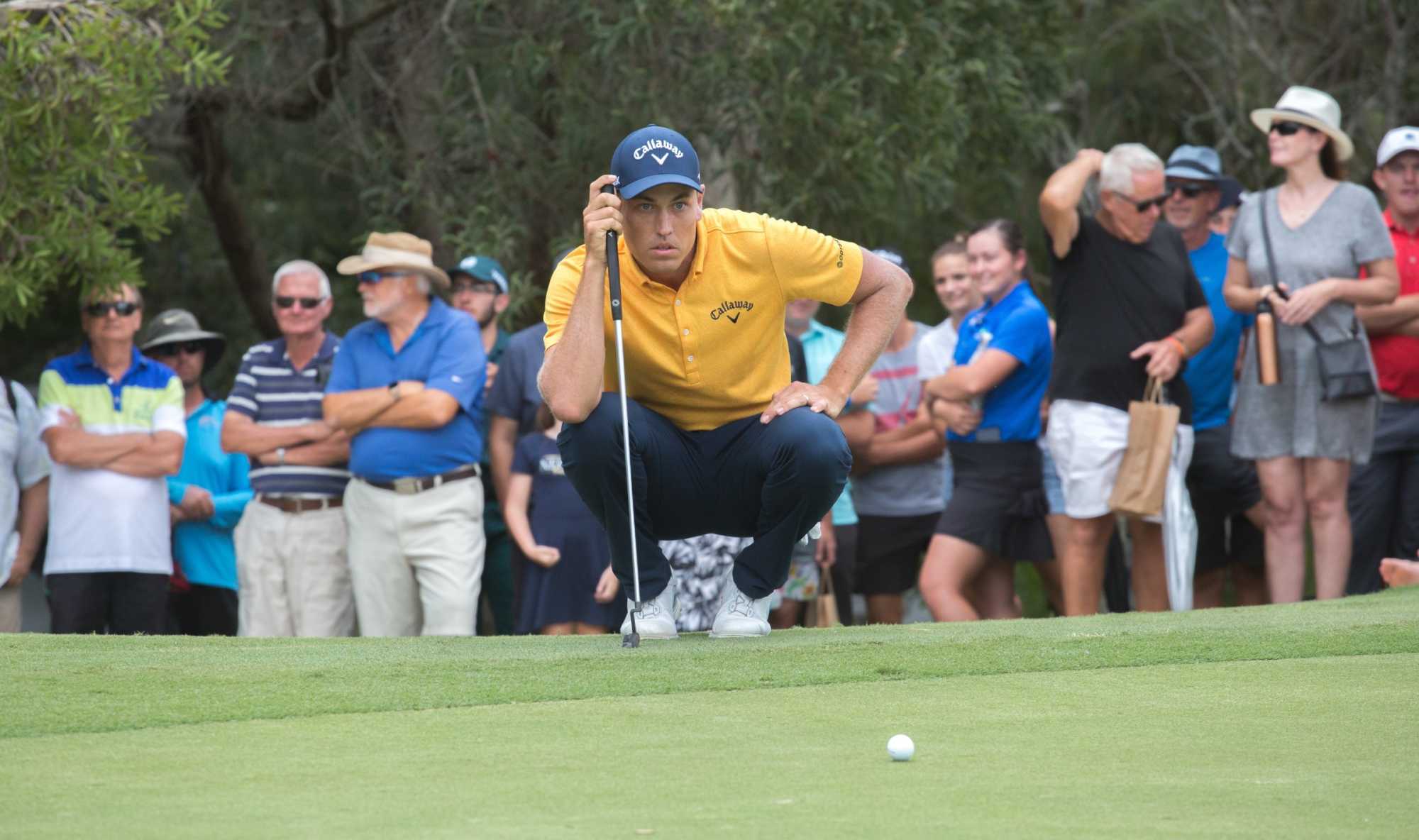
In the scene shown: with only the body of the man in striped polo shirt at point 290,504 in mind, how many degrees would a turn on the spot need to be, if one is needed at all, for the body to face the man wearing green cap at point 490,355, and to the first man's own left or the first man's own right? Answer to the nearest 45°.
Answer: approximately 135° to the first man's own left

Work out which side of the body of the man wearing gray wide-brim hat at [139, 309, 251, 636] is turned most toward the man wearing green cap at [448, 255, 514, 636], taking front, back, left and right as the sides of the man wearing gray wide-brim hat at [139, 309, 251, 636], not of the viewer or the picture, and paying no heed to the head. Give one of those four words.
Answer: left

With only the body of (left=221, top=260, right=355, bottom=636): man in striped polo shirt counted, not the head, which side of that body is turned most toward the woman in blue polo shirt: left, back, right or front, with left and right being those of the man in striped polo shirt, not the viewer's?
left

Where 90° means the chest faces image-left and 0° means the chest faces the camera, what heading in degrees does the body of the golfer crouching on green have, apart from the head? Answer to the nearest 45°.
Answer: approximately 0°

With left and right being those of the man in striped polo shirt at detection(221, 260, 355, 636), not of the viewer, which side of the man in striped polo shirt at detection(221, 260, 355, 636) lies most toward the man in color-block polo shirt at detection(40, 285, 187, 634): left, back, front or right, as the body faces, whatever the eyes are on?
right

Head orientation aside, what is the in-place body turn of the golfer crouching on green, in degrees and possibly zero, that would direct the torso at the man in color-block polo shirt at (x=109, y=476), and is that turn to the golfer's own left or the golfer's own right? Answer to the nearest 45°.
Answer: approximately 135° to the golfer's own right

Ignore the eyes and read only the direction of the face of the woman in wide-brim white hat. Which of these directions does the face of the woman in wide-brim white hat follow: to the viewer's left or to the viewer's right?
to the viewer's left
